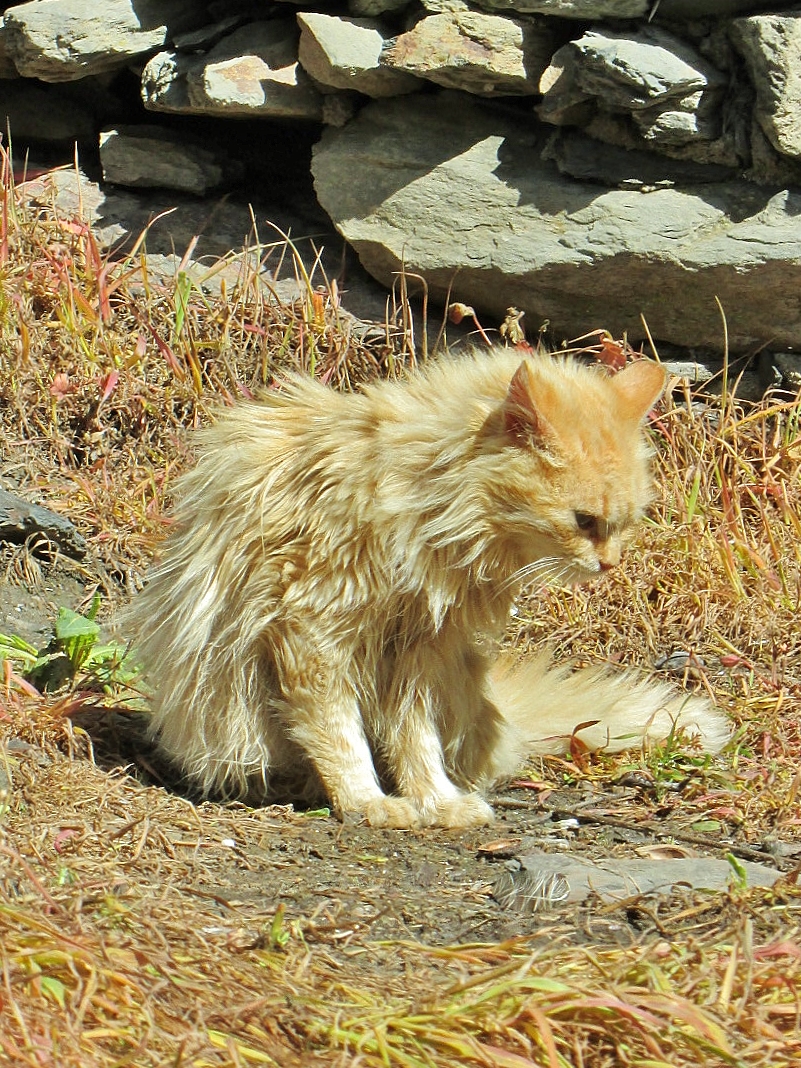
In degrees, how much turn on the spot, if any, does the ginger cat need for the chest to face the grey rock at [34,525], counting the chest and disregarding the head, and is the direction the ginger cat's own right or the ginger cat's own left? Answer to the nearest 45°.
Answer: approximately 180°

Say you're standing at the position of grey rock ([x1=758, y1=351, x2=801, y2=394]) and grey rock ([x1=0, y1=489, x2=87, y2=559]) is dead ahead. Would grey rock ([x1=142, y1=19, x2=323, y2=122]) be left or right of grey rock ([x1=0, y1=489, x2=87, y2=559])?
right

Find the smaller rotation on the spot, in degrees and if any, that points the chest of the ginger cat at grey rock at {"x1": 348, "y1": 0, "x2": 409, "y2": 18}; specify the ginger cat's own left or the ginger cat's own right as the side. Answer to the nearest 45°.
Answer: approximately 135° to the ginger cat's own left

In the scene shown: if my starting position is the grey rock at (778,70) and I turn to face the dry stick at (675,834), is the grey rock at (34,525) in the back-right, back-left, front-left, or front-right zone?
front-right

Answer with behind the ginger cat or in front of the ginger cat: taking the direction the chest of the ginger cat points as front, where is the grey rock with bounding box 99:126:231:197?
behind

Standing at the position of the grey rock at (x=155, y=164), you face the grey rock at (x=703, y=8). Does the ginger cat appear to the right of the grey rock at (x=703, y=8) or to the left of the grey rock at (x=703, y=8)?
right

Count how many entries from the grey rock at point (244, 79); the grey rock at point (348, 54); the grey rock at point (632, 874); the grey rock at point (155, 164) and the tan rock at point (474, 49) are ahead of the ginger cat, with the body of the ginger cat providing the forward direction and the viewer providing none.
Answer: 1

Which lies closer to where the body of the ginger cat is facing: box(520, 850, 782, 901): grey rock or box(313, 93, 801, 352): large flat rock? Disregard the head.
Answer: the grey rock

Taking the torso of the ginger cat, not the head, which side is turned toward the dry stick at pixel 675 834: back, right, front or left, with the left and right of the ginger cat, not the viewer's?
front

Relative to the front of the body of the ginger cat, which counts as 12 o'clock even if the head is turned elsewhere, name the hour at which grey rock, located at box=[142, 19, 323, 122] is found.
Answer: The grey rock is roughly at 7 o'clock from the ginger cat.

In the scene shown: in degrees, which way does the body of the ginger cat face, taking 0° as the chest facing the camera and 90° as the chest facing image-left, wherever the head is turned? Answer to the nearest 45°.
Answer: approximately 315°

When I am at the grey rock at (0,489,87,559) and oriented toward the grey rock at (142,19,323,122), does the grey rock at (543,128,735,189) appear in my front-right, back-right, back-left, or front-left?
front-right

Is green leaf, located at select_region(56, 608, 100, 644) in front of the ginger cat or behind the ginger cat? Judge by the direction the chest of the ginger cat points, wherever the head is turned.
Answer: behind
